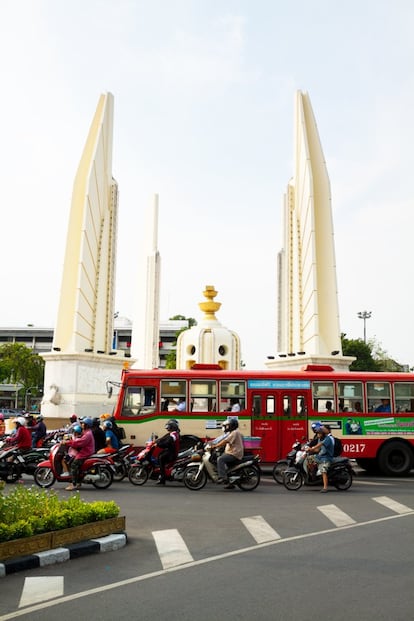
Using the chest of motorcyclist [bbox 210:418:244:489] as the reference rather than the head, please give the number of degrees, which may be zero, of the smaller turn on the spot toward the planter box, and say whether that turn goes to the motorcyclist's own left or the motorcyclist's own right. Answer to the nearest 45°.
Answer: approximately 90° to the motorcyclist's own left

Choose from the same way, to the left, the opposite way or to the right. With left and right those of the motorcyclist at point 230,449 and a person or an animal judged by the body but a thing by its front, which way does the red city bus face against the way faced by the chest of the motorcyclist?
the same way

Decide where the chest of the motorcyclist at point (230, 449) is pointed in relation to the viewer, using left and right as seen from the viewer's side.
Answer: facing to the left of the viewer

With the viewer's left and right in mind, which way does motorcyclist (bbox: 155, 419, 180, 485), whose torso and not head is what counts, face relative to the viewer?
facing to the left of the viewer

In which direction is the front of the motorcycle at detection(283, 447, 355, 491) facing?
to the viewer's left

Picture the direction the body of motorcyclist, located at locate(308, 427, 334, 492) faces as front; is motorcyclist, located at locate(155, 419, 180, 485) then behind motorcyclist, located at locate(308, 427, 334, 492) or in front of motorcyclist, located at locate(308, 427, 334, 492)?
in front

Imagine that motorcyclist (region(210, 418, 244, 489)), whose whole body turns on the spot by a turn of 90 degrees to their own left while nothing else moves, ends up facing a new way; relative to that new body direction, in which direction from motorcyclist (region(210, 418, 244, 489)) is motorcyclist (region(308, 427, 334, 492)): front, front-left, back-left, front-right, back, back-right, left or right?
left

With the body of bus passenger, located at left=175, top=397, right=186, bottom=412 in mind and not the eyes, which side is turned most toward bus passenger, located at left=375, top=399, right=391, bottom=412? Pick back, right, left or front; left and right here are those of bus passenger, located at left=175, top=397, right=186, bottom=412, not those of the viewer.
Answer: back

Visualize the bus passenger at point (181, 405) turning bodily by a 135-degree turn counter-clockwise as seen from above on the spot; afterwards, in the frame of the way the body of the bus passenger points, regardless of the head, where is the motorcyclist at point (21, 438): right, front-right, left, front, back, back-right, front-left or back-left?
right

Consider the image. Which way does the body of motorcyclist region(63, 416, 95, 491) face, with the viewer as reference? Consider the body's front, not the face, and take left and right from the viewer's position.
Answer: facing to the left of the viewer

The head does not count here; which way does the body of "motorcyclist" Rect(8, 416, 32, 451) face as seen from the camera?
to the viewer's left

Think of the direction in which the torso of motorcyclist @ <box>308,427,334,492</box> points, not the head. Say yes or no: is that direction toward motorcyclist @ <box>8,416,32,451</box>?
yes

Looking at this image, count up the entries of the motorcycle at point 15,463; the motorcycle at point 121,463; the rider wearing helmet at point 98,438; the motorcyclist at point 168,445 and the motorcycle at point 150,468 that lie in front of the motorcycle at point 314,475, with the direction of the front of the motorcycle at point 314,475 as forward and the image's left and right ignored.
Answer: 5

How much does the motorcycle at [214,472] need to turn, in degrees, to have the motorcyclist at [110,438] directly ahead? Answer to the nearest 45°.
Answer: approximately 45° to its right

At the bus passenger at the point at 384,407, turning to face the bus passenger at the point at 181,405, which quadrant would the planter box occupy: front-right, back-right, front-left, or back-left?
front-left

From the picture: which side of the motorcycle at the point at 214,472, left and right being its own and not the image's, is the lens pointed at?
left

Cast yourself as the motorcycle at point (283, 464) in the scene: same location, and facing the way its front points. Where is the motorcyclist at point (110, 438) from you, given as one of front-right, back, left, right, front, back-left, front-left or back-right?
front

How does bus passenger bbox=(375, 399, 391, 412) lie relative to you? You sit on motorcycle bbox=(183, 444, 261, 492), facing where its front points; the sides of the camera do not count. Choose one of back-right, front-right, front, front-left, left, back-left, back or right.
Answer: back-right

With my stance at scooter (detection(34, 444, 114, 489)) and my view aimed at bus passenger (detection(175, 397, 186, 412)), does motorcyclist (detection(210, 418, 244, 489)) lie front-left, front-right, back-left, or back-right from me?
front-right

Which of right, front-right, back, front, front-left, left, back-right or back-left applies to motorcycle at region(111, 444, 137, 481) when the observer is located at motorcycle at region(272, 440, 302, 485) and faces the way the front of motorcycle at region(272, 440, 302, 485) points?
front
